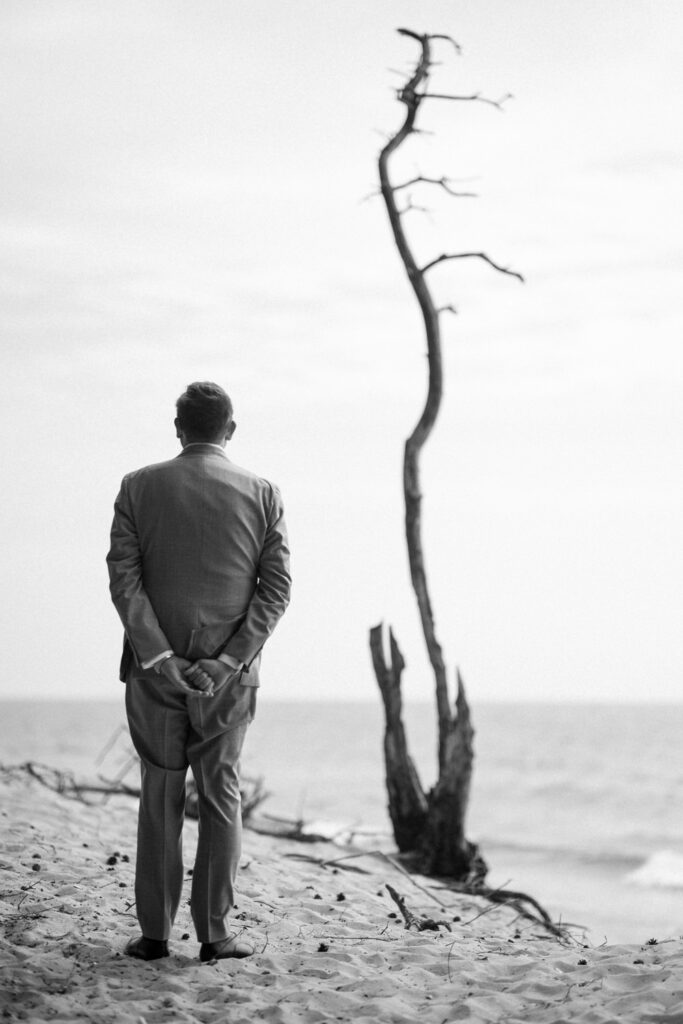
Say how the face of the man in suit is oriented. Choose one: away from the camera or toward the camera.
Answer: away from the camera

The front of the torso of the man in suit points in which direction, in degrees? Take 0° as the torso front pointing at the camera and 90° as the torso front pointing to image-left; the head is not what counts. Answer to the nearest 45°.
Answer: approximately 180°

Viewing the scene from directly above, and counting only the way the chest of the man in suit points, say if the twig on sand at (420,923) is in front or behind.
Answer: in front

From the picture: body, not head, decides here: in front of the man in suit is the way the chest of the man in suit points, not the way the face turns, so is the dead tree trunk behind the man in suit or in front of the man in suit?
in front
